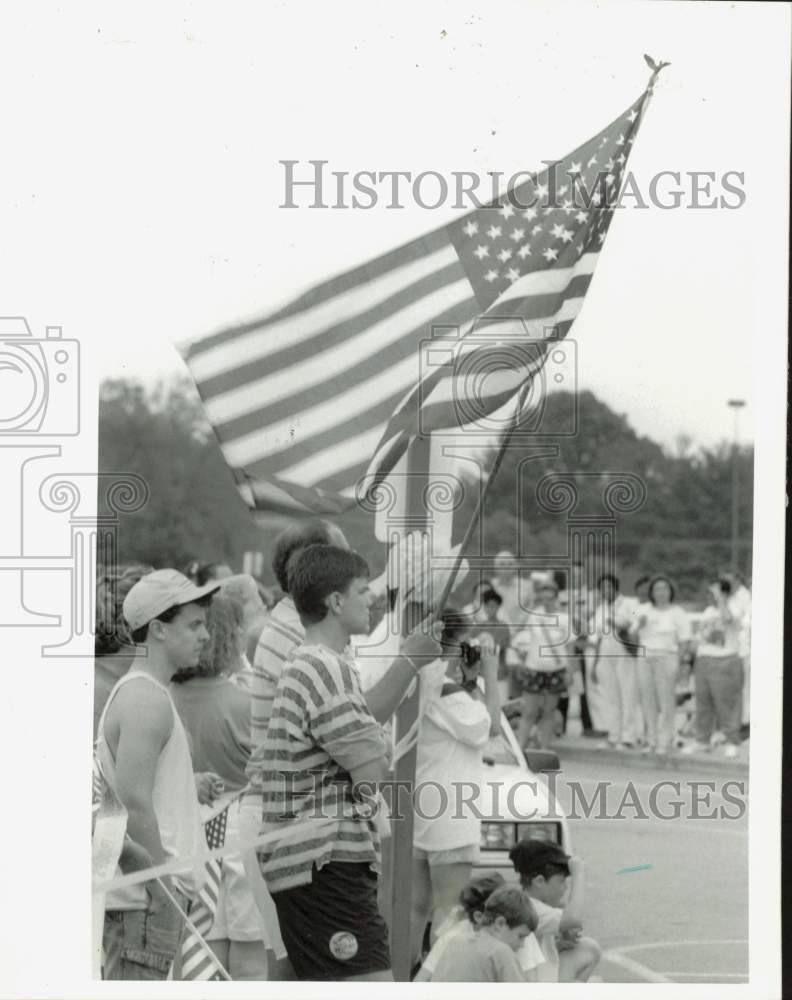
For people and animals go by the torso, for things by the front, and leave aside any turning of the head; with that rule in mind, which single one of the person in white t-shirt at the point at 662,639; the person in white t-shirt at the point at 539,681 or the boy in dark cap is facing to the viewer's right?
the boy in dark cap

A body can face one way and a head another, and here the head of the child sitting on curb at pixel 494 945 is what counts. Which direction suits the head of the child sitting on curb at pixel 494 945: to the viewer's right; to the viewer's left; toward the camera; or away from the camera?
to the viewer's right

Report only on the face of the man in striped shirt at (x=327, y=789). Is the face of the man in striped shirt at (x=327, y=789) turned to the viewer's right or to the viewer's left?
to the viewer's right

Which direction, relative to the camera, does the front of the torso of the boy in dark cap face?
to the viewer's right

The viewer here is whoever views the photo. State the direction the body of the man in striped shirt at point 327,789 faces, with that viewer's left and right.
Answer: facing to the right of the viewer

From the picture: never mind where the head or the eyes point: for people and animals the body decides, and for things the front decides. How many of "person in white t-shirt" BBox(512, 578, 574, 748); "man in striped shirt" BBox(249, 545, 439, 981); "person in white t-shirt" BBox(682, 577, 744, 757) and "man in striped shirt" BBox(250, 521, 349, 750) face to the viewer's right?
2

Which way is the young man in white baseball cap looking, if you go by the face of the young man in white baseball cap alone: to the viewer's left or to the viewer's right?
to the viewer's right

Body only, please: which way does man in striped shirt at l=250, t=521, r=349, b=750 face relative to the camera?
to the viewer's right

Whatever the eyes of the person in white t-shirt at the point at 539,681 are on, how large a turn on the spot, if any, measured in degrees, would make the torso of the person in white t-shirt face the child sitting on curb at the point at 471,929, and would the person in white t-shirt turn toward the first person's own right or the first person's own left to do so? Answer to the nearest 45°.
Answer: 0° — they already face them

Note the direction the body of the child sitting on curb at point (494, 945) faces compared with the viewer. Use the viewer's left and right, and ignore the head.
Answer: facing away from the viewer and to the right of the viewer

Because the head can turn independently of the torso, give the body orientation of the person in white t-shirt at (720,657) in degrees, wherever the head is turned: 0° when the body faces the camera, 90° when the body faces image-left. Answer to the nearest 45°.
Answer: approximately 45°
